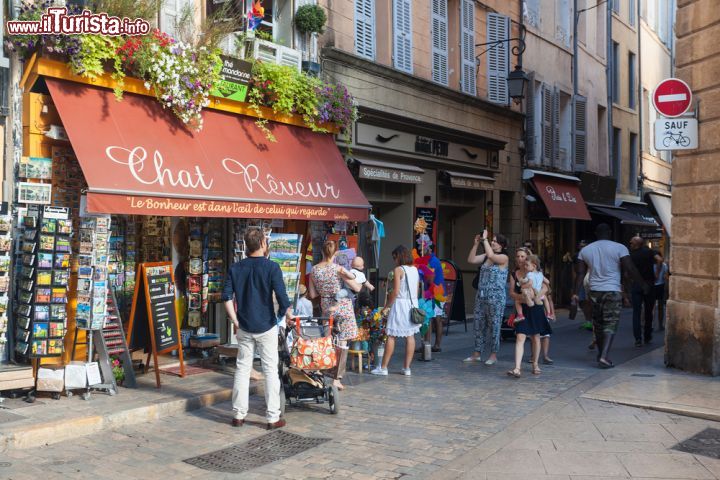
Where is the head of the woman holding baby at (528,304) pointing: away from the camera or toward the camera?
toward the camera

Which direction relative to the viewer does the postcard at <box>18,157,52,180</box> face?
toward the camera

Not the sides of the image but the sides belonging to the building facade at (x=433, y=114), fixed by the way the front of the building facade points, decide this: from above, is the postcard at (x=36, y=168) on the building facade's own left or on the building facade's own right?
on the building facade's own right

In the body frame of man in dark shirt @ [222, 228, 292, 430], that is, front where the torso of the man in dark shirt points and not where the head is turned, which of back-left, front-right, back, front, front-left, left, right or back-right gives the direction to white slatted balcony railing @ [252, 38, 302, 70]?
front

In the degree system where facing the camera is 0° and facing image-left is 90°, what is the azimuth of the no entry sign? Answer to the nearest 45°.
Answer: approximately 0°

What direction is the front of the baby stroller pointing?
away from the camera

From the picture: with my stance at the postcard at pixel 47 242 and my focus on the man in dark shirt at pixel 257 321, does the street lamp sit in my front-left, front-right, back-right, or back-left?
front-left

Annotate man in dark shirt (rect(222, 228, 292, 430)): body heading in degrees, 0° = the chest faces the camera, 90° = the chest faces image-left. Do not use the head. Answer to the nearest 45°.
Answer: approximately 180°

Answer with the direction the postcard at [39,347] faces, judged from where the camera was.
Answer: facing the viewer

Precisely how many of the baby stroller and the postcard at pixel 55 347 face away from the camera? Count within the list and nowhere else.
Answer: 1

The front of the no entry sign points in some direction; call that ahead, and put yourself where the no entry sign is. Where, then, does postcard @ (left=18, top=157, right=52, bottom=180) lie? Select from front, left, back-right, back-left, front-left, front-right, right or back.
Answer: front-right

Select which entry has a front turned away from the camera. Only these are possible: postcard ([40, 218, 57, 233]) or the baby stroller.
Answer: the baby stroller

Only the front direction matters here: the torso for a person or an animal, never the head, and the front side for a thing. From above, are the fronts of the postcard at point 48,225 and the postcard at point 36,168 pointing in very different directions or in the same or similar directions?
same or similar directions

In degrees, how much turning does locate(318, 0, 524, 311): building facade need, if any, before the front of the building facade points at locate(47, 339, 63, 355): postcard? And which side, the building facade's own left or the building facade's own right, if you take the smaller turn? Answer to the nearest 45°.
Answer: approximately 90° to the building facade's own right

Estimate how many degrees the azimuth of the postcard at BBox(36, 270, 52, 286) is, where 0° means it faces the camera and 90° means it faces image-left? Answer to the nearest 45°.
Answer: approximately 0°

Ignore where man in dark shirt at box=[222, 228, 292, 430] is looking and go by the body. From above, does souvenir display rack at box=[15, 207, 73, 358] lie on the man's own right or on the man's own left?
on the man's own left

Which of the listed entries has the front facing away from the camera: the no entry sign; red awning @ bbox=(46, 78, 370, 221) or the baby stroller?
the baby stroller
